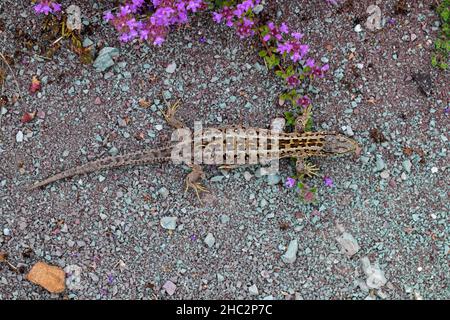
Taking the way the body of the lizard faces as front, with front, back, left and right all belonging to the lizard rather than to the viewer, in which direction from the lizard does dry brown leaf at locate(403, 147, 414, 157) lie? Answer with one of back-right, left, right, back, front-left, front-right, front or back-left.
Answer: front

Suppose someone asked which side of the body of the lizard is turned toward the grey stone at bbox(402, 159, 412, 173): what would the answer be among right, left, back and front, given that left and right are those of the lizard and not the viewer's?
front

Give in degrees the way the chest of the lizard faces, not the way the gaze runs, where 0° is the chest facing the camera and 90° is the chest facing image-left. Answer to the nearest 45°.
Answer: approximately 270°

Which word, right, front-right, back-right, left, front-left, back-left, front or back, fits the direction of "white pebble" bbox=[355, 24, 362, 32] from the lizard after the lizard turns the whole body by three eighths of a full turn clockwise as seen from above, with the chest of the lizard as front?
back

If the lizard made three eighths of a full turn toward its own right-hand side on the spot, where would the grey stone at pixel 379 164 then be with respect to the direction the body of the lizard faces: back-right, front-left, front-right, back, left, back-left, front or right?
back-left

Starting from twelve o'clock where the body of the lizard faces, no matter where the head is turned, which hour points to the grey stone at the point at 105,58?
The grey stone is roughly at 7 o'clock from the lizard.

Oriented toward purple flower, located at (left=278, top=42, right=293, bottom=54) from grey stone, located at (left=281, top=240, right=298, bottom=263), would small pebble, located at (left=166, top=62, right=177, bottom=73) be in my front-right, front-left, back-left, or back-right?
front-left

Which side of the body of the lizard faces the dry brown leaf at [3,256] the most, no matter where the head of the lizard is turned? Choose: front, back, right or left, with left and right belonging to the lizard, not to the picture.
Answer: back
